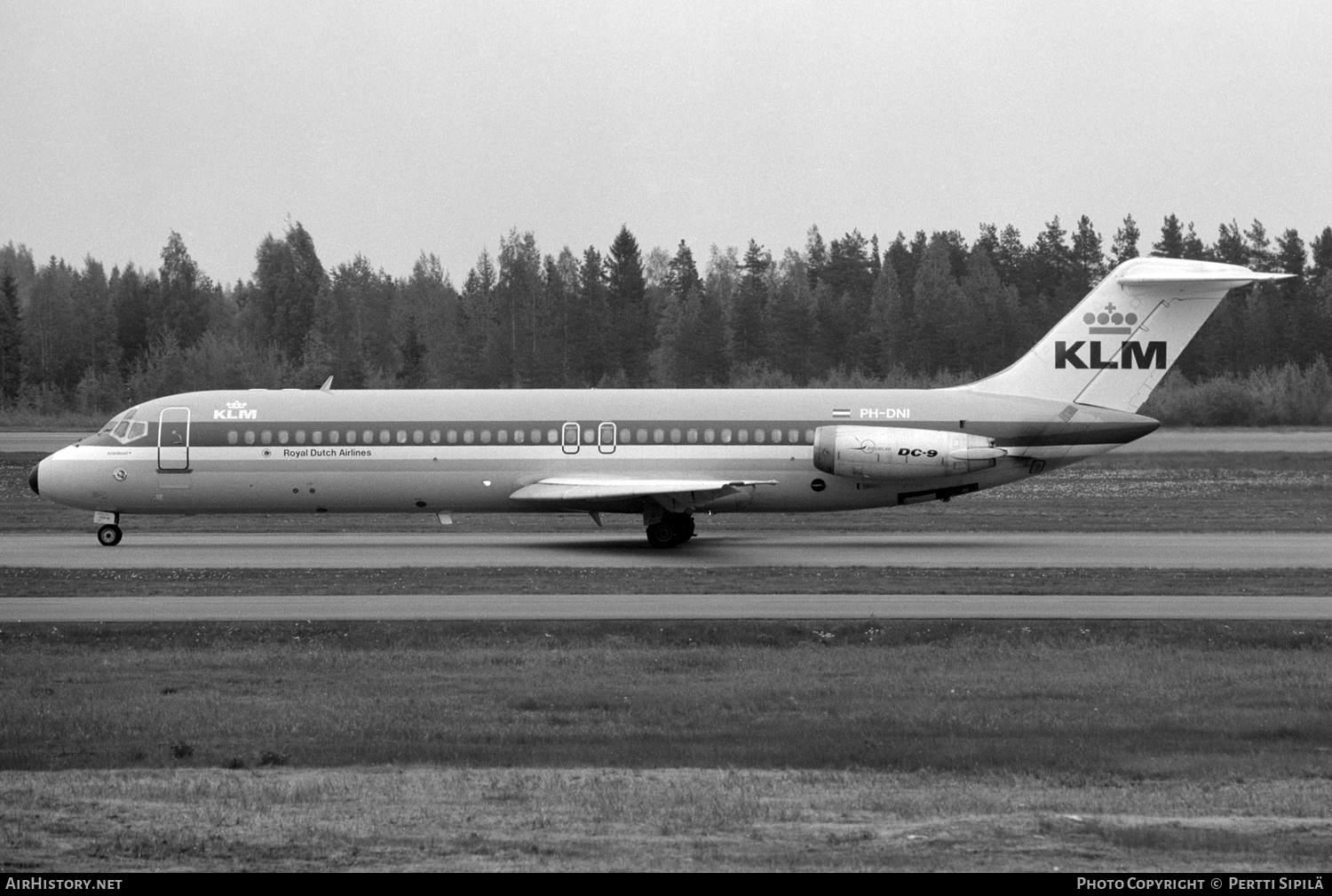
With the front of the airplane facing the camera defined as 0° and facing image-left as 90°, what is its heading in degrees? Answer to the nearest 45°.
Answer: approximately 90°
